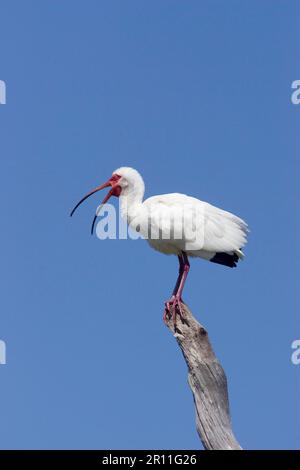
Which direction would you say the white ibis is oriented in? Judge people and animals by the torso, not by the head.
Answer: to the viewer's left
